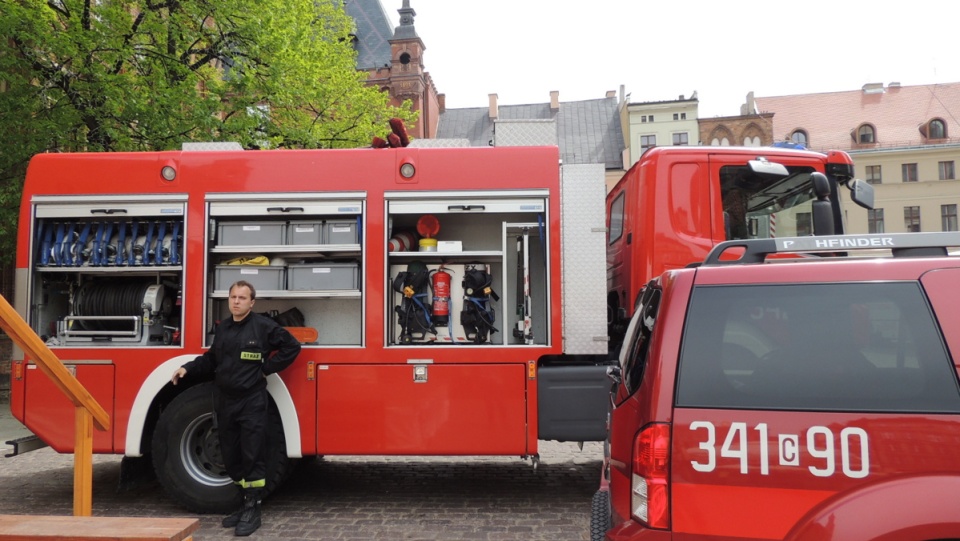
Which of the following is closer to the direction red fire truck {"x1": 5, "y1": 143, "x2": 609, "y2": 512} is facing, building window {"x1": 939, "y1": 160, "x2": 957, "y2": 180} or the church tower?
the building window

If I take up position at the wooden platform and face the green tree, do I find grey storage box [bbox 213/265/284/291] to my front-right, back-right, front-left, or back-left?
front-right

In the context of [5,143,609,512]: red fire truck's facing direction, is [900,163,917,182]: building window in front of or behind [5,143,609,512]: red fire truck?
in front

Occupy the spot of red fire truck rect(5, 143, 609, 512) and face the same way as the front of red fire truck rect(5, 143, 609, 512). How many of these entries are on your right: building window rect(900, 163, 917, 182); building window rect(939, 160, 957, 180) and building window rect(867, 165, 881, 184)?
0

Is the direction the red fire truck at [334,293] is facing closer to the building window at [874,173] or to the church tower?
the building window

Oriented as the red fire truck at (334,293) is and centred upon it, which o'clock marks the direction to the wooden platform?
The wooden platform is roughly at 4 o'clock from the red fire truck.

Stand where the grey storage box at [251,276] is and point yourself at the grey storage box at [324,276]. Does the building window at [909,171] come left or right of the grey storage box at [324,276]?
left

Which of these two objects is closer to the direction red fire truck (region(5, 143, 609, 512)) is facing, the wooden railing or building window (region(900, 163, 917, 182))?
the building window

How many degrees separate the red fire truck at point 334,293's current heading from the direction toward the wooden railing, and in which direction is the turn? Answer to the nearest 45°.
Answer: approximately 135° to its right

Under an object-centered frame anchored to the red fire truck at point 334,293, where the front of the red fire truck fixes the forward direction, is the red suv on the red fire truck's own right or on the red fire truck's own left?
on the red fire truck's own right

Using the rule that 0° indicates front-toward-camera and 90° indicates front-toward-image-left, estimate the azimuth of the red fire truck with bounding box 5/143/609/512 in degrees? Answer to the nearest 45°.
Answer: approximately 270°

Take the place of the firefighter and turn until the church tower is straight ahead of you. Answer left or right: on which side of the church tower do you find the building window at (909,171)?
right

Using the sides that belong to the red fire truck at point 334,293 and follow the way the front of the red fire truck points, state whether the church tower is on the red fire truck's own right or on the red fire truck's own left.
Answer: on the red fire truck's own left

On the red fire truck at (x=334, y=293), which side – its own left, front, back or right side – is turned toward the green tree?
left

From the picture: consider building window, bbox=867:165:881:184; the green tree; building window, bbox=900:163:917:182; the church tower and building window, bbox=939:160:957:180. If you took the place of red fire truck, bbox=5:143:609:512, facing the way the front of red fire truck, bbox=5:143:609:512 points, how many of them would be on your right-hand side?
0

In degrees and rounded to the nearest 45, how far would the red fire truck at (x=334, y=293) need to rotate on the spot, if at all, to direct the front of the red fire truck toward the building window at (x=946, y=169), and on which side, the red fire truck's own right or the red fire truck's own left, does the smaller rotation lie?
approximately 45° to the red fire truck's own left

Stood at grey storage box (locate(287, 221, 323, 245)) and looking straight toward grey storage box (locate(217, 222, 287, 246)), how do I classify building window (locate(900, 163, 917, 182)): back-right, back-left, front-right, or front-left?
back-right

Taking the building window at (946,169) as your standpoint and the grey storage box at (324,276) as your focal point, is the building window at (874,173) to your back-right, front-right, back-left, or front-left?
front-right

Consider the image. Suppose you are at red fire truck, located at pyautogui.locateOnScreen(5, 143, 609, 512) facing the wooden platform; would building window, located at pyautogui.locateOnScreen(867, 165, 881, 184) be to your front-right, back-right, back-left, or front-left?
back-left

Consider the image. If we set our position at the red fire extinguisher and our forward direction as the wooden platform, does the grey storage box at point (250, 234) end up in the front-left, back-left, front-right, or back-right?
front-right

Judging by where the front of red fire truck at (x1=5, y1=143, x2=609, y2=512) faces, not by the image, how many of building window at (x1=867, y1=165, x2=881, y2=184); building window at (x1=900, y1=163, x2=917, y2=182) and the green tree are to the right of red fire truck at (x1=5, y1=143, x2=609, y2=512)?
0
